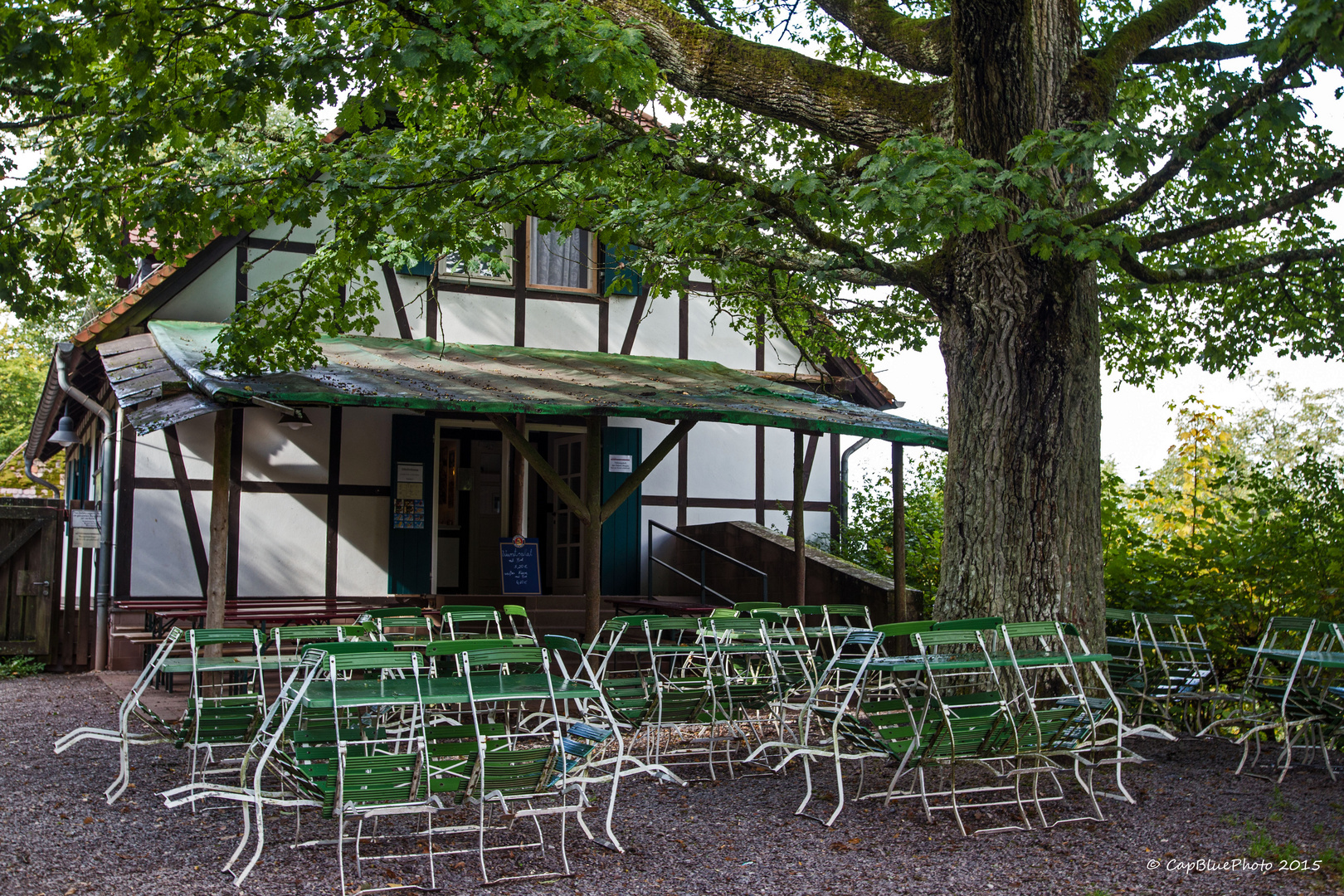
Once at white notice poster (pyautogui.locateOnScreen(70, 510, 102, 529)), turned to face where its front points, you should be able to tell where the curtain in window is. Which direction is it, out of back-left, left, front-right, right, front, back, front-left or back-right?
left

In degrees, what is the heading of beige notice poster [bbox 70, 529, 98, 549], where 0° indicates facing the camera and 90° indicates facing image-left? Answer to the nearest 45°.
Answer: approximately 0°

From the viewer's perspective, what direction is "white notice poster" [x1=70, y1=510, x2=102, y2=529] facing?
toward the camera

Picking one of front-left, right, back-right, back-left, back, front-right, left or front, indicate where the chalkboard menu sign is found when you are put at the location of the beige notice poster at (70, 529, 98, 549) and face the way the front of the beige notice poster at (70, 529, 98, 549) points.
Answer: left

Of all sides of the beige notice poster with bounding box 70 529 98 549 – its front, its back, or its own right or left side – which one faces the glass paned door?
left

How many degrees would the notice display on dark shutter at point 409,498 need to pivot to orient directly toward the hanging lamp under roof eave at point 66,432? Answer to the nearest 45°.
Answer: approximately 135° to its right

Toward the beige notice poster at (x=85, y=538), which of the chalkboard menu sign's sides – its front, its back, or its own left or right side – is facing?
right

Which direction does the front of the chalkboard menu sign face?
toward the camera

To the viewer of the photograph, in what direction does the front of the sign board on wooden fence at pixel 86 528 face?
facing the viewer

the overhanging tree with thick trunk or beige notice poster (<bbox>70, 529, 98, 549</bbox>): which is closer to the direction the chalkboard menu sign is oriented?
the overhanging tree with thick trunk
